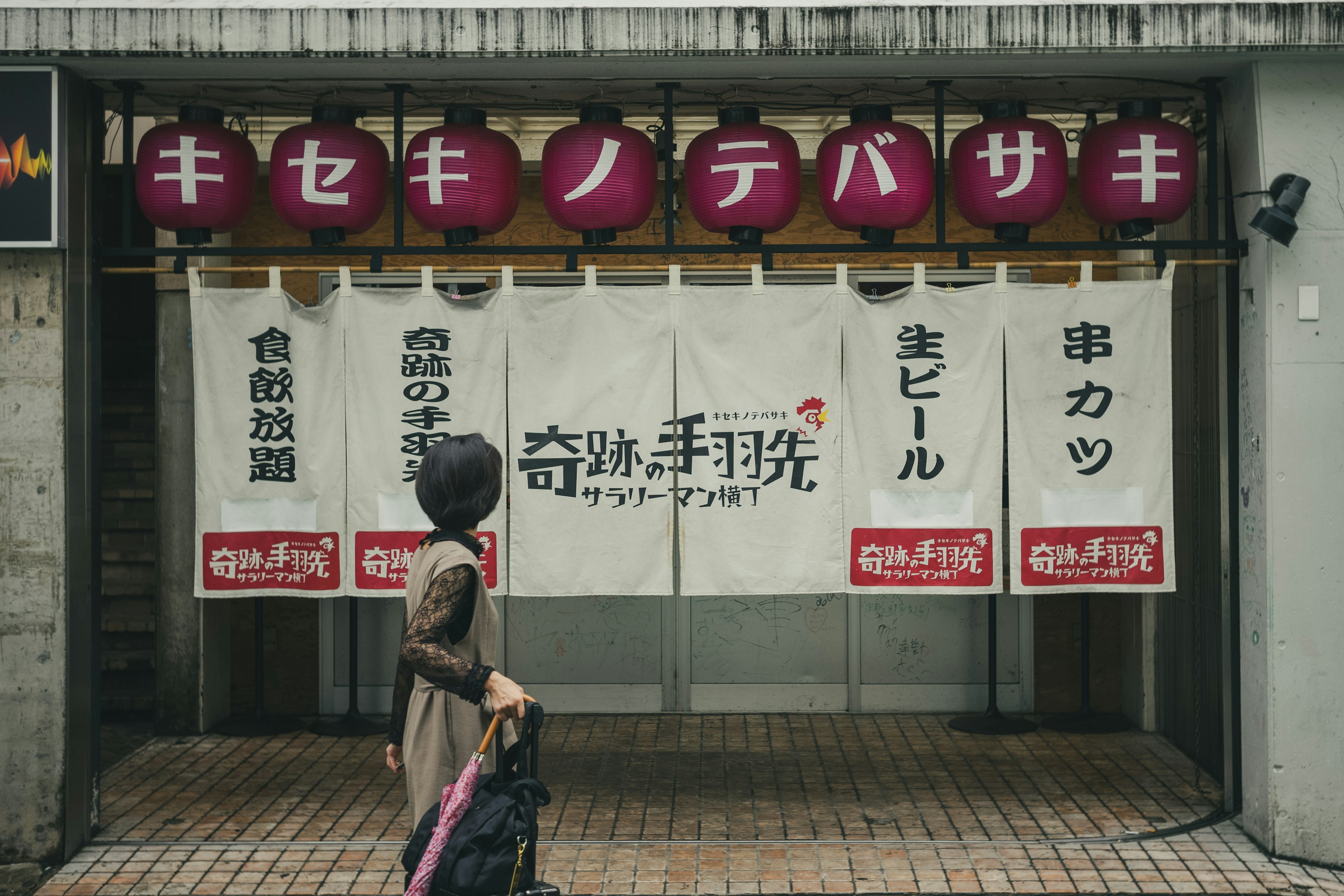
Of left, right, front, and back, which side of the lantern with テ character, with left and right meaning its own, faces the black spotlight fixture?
left

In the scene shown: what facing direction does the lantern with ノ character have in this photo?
toward the camera

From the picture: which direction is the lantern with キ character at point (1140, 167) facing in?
toward the camera

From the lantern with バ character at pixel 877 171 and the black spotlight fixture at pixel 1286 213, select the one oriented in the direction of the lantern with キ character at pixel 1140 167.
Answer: the black spotlight fixture

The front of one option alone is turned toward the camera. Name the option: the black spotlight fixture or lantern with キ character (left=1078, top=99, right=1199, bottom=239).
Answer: the lantern with キ character

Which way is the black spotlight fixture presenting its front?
to the viewer's left

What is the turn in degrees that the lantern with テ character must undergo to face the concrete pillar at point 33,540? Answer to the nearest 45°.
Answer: approximately 90° to its right

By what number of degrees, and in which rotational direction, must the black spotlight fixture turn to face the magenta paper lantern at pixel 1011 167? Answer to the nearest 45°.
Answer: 0° — it already faces it

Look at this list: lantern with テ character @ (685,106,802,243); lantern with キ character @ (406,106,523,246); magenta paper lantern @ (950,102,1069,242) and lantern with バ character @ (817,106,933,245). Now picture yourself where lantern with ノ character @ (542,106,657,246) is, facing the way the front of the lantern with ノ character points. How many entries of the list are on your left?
3

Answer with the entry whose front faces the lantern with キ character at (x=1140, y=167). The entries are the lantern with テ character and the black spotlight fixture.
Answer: the black spotlight fixture

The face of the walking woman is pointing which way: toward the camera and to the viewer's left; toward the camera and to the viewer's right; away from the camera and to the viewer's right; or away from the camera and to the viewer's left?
away from the camera and to the viewer's right

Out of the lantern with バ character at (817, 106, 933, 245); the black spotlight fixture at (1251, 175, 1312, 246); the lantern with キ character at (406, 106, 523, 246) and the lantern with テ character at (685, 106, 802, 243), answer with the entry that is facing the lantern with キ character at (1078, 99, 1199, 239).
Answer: the black spotlight fixture

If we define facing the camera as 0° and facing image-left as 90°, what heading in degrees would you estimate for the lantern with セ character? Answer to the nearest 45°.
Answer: approximately 0°

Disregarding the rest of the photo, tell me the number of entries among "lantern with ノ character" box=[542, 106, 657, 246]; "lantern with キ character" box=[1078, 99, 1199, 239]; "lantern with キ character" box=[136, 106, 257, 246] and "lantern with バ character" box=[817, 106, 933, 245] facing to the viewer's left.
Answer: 0
